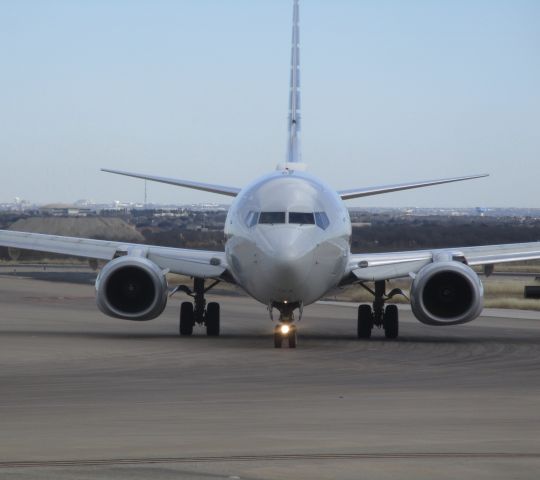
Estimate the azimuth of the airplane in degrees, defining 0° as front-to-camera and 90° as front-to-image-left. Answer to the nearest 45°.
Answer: approximately 0°
